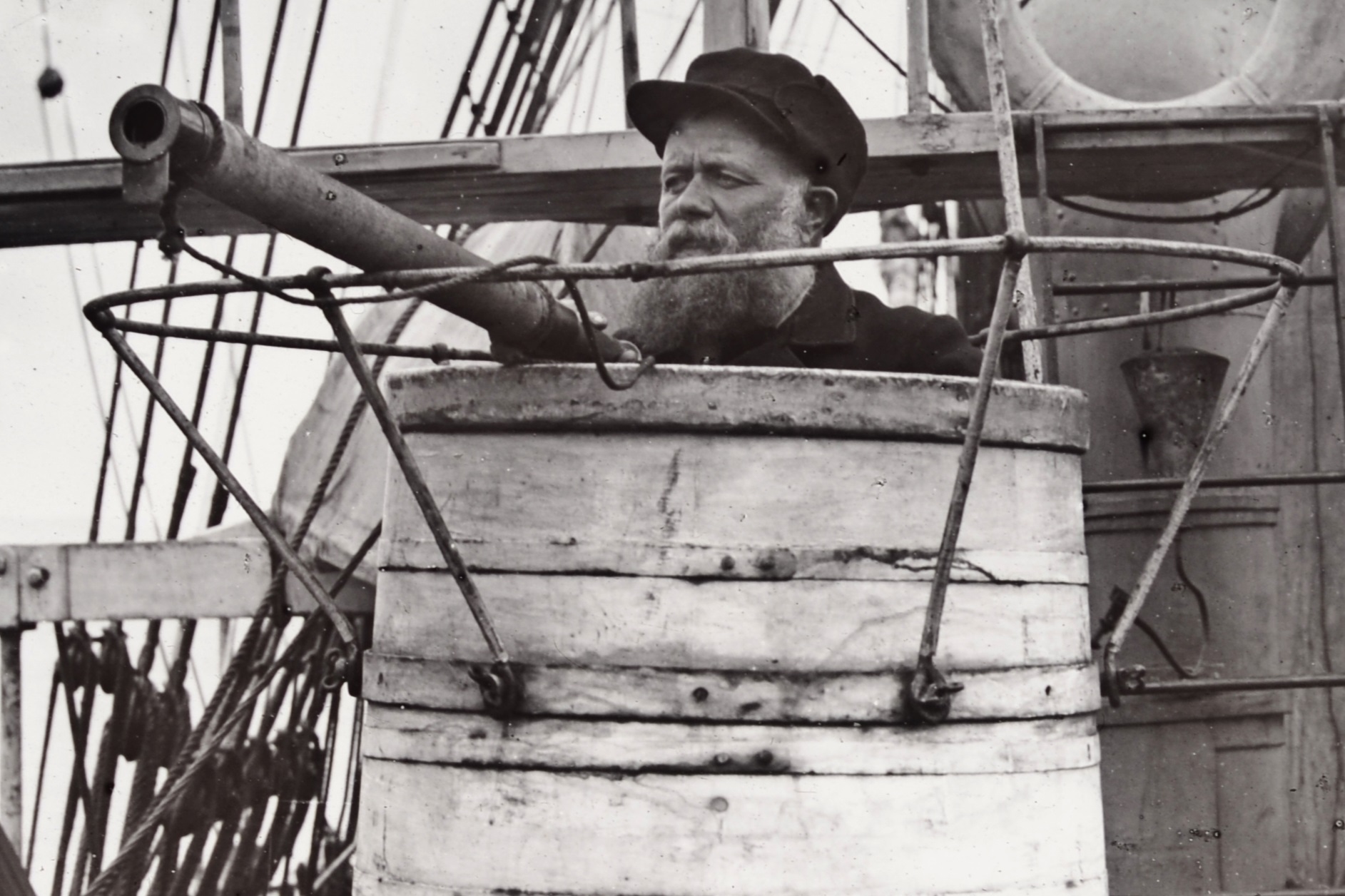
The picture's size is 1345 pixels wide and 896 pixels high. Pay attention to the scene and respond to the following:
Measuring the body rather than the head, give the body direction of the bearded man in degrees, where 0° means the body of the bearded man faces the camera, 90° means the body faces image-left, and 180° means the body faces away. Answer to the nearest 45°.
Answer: approximately 45°

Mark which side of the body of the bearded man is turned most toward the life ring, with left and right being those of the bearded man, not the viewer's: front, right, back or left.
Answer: back
